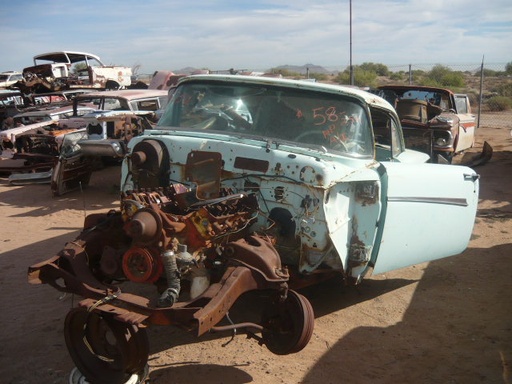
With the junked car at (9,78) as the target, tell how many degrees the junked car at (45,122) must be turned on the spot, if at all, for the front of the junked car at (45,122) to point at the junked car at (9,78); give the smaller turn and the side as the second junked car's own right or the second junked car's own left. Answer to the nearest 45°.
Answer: approximately 135° to the second junked car's own right

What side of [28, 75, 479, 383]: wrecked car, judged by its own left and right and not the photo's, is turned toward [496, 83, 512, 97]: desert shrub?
back

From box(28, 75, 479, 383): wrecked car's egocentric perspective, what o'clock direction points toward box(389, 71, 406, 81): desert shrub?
The desert shrub is roughly at 5 o'clock from the wrecked car.

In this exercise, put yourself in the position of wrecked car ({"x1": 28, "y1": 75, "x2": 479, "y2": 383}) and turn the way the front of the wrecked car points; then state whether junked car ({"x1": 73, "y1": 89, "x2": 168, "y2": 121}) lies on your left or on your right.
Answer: on your right

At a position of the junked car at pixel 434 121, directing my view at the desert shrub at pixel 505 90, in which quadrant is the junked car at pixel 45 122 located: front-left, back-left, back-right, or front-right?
back-left

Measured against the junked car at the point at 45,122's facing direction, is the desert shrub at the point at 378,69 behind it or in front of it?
behind

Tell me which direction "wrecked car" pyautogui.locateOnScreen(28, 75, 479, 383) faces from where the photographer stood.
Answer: facing the viewer and to the left of the viewer
